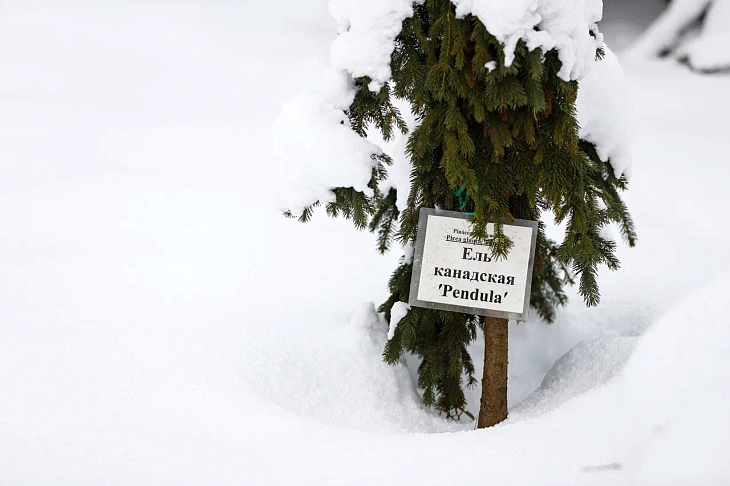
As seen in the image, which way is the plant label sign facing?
toward the camera
